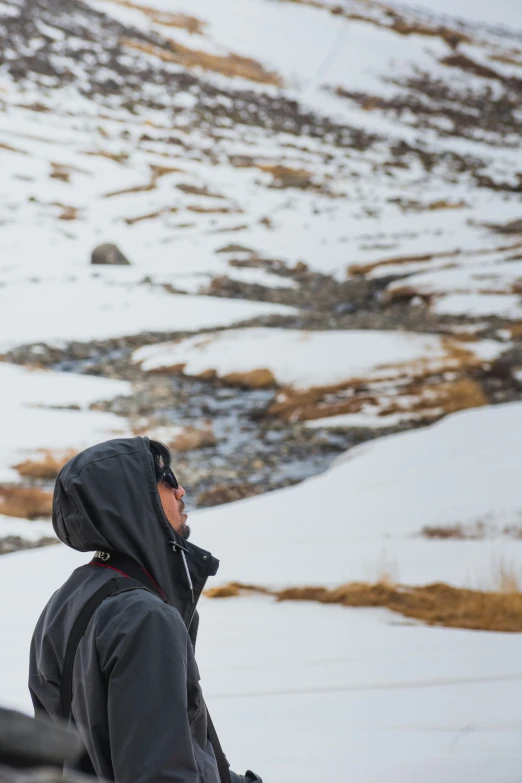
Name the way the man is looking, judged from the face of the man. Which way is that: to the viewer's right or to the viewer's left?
to the viewer's right

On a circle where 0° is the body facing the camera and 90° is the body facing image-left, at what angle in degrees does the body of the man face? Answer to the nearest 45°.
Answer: approximately 225°

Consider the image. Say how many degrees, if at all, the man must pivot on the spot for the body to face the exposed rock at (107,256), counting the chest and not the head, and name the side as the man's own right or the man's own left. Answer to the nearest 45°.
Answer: approximately 45° to the man's own left
